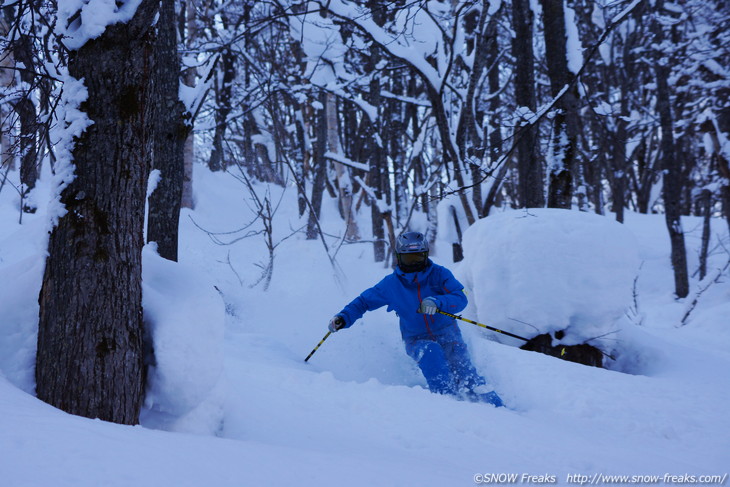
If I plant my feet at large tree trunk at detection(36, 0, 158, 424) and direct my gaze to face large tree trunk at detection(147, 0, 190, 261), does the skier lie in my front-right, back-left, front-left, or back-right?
front-right

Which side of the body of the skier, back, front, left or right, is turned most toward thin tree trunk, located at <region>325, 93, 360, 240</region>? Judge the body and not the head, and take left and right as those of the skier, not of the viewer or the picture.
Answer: back

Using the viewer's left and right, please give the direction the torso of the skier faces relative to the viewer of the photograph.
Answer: facing the viewer

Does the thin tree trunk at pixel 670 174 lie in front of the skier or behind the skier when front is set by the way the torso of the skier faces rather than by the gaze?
behind

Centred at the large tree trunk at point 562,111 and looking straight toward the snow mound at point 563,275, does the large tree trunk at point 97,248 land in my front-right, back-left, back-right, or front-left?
front-right

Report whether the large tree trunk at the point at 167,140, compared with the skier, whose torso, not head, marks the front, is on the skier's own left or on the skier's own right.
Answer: on the skier's own right

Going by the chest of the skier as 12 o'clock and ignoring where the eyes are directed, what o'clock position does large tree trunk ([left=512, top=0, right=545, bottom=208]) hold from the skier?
The large tree trunk is roughly at 7 o'clock from the skier.

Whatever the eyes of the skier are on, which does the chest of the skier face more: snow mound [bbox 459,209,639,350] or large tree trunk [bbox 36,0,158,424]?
the large tree trunk

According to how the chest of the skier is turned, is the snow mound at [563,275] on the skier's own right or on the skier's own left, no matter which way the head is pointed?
on the skier's own left
